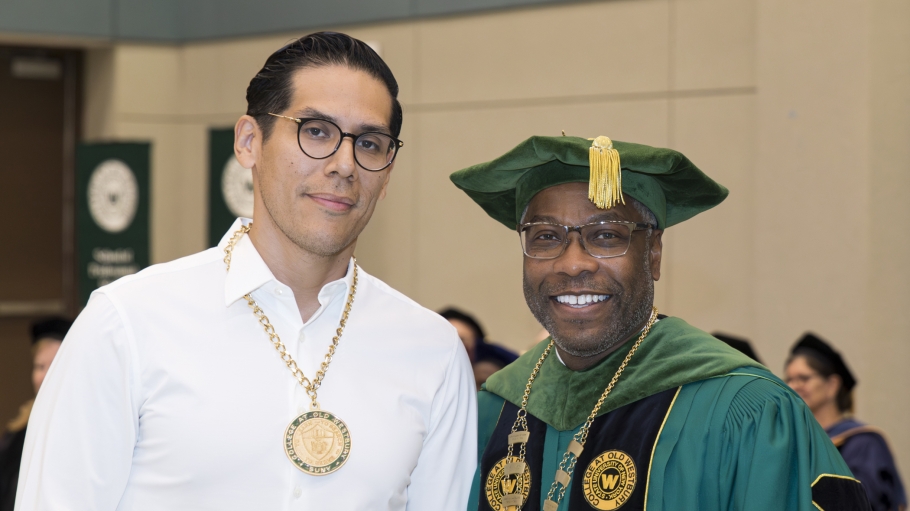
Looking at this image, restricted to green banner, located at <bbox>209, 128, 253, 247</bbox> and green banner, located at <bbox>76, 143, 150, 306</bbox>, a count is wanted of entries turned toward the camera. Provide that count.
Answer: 2

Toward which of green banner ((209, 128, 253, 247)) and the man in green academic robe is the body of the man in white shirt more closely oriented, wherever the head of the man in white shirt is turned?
the man in green academic robe

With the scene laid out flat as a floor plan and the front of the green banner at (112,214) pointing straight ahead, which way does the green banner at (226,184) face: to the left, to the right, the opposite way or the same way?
the same way

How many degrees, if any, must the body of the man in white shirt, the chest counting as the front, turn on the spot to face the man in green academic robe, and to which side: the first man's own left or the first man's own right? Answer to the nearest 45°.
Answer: approximately 45° to the first man's own left

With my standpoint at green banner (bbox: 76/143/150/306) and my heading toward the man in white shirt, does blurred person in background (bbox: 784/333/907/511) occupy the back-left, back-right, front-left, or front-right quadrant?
front-left

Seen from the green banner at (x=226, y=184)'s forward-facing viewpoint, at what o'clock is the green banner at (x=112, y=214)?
the green banner at (x=112, y=214) is roughly at 4 o'clock from the green banner at (x=226, y=184).

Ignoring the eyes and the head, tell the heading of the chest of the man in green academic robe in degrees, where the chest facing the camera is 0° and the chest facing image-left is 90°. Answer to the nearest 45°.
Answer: approximately 45°

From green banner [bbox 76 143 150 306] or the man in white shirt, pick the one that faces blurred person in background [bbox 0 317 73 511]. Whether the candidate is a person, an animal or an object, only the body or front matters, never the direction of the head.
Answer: the green banner

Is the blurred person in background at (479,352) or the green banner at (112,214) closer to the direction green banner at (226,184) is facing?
the blurred person in background

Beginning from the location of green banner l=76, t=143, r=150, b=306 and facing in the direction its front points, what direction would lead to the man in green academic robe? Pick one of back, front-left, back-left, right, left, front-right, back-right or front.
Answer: front

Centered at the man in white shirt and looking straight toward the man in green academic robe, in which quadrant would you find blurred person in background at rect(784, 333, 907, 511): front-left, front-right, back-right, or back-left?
front-left

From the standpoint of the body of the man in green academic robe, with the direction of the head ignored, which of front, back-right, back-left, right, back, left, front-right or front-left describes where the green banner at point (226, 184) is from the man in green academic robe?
right

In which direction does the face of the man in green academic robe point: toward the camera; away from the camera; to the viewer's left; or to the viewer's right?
toward the camera

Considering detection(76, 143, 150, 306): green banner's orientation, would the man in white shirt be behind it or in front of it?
in front

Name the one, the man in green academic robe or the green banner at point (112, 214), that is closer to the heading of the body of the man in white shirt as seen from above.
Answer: the man in green academic robe

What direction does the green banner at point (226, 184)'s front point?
toward the camera

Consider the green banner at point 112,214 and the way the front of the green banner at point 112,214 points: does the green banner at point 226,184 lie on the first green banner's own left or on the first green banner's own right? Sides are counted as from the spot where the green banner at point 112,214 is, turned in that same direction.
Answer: on the first green banner's own left

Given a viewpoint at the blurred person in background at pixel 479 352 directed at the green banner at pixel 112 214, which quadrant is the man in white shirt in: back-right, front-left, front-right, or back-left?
back-left

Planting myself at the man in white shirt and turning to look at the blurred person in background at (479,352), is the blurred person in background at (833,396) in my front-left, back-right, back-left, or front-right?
front-right

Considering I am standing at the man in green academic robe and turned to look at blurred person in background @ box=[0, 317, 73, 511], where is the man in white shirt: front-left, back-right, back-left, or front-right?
front-left

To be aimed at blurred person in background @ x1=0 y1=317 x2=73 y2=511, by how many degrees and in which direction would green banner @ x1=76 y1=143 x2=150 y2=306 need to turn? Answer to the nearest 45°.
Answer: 0° — it already faces them
